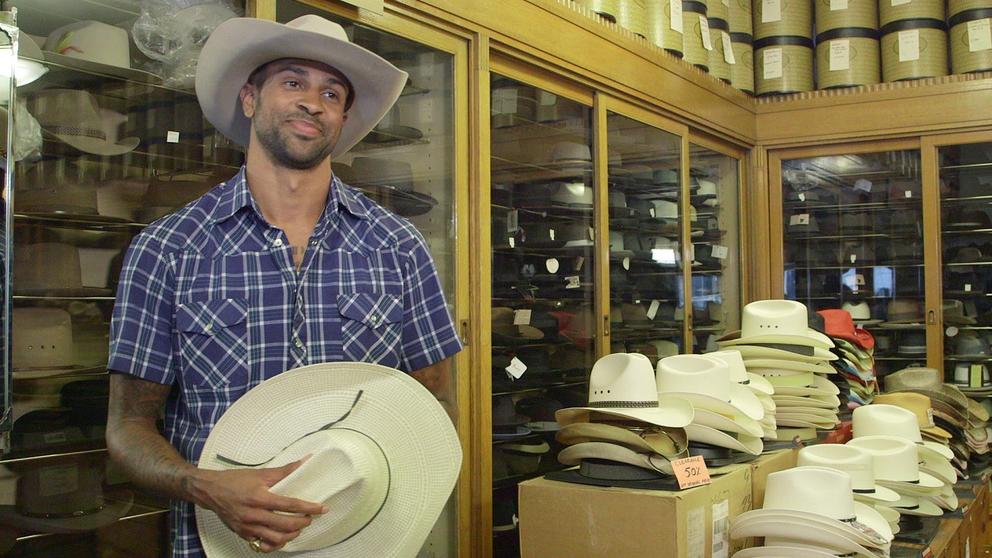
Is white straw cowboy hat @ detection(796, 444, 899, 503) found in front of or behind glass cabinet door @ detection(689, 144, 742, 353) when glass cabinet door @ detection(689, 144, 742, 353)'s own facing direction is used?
in front

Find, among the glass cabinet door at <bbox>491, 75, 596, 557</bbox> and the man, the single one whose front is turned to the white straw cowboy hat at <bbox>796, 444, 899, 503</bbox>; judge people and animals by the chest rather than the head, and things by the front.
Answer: the glass cabinet door

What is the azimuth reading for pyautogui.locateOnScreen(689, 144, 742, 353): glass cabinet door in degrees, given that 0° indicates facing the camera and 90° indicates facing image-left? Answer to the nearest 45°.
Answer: approximately 315°

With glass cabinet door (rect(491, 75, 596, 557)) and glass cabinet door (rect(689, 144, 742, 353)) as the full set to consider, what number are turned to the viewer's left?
0

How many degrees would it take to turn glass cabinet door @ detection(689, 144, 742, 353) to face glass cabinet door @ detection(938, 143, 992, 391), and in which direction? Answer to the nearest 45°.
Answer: approximately 45° to its left

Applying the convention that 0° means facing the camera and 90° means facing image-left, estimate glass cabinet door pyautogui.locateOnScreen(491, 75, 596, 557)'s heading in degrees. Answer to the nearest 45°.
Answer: approximately 315°

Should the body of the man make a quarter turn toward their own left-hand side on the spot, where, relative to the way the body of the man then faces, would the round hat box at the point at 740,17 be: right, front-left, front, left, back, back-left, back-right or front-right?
front-left

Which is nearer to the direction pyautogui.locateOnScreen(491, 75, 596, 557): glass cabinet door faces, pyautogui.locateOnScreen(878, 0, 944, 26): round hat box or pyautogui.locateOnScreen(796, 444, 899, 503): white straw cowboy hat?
the white straw cowboy hat

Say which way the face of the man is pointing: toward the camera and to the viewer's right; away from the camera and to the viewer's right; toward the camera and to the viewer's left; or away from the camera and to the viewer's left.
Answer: toward the camera and to the viewer's right
